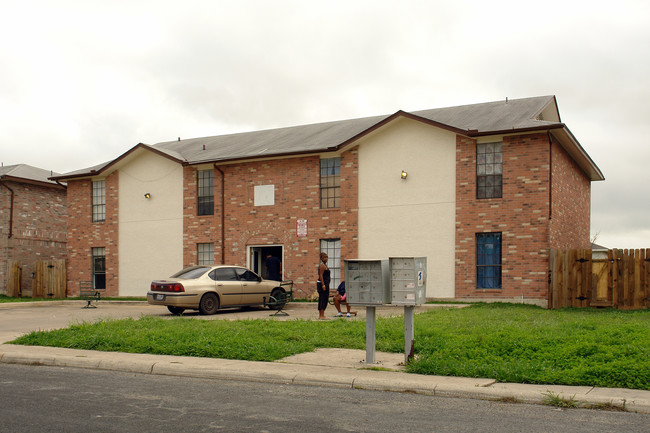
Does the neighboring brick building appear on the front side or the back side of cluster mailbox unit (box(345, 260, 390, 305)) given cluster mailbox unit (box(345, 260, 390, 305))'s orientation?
on the back side

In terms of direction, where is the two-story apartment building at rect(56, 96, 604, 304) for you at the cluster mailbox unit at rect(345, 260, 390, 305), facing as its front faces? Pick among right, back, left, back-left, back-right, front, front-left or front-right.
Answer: back

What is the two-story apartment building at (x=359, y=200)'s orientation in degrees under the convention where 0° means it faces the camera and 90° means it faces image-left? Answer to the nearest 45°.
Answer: approximately 45°

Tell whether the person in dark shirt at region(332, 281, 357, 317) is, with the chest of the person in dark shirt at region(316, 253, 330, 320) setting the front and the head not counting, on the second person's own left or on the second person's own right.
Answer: on the second person's own left

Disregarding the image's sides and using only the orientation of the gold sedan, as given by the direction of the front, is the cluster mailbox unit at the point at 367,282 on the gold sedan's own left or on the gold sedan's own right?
on the gold sedan's own right

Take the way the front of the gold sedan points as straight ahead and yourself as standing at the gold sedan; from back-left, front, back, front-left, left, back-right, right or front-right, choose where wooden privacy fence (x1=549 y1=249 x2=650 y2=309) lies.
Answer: front-right

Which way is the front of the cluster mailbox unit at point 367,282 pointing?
toward the camera

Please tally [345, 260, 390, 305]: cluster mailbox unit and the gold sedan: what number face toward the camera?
1

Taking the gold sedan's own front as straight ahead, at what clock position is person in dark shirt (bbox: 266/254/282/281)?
The person in dark shirt is roughly at 11 o'clock from the gold sedan.
